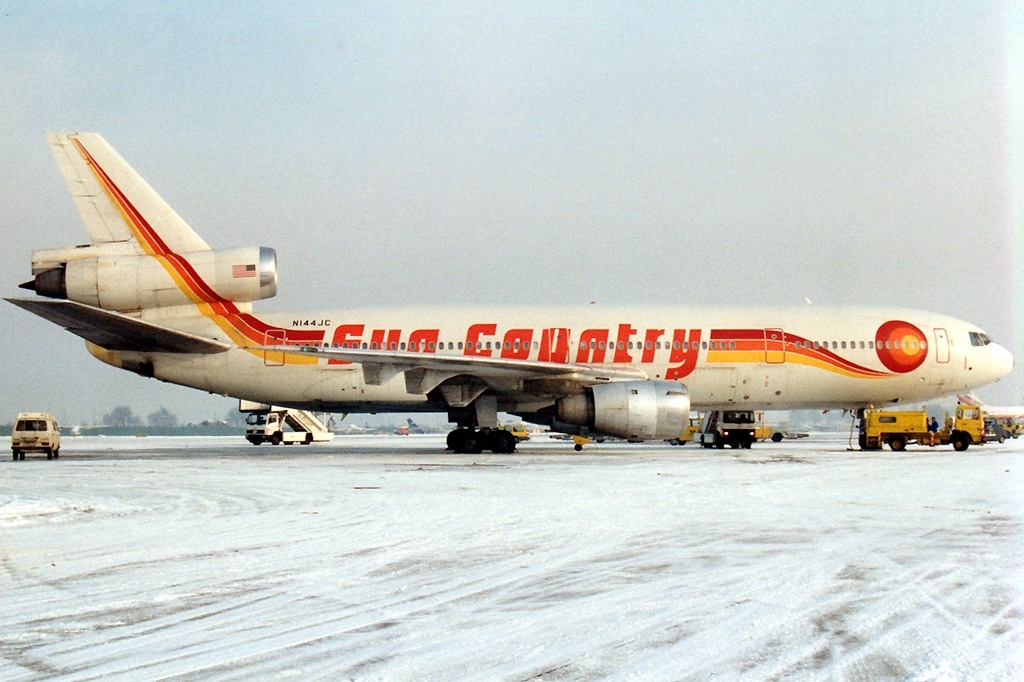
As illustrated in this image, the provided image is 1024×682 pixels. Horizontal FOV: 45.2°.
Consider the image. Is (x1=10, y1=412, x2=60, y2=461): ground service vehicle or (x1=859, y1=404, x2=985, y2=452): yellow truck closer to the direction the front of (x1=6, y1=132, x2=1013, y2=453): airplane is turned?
the yellow truck

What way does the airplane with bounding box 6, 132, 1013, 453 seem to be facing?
to the viewer's right

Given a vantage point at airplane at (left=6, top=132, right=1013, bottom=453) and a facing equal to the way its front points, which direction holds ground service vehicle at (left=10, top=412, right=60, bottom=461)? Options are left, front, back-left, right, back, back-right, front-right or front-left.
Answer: back

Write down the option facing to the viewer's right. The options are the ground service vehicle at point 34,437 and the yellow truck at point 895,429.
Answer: the yellow truck

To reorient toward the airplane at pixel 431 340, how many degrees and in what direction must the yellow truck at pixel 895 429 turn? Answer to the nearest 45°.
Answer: approximately 135° to its right

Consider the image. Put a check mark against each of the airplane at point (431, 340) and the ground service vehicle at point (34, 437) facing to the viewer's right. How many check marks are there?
1

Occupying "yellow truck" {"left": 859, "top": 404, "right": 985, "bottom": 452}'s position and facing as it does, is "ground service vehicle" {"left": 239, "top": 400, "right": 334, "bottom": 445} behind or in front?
behind

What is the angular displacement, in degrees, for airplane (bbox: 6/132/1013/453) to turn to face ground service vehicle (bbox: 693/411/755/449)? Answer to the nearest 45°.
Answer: approximately 45° to its left

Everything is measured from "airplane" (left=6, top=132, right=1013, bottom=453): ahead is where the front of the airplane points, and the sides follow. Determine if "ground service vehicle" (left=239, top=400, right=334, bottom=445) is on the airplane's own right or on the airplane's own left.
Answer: on the airplane's own left

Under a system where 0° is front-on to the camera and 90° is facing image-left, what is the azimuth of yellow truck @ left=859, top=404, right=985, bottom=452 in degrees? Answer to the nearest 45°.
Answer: approximately 270°
